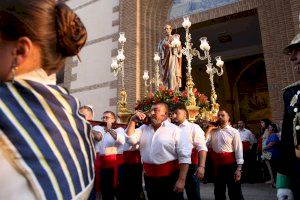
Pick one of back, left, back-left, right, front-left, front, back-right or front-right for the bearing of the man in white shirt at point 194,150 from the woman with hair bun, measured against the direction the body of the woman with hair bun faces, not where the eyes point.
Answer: right

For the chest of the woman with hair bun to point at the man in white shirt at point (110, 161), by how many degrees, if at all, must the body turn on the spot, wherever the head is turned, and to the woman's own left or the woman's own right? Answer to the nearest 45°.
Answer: approximately 45° to the woman's own right

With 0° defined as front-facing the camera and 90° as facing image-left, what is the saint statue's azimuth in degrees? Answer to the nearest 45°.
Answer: approximately 0°

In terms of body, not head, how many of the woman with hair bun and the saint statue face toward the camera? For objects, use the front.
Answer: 1

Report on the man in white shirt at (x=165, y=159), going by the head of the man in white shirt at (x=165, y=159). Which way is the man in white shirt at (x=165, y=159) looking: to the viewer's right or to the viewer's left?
to the viewer's left

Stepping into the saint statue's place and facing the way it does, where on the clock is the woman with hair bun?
The woman with hair bun is roughly at 12 o'clock from the saint statue.

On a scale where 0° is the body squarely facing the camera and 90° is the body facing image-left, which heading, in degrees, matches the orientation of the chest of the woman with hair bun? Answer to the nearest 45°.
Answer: approximately 135°

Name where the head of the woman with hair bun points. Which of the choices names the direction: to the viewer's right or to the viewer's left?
to the viewer's left
